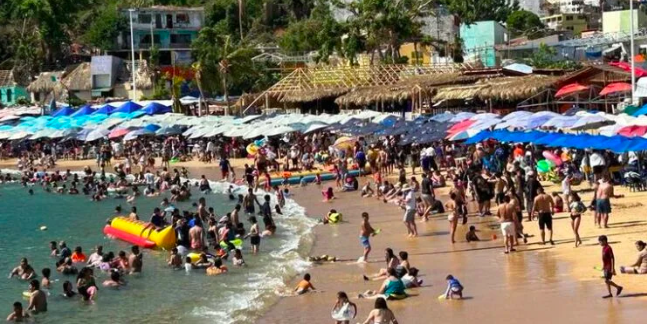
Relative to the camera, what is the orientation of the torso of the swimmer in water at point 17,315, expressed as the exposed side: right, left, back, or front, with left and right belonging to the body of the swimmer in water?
back

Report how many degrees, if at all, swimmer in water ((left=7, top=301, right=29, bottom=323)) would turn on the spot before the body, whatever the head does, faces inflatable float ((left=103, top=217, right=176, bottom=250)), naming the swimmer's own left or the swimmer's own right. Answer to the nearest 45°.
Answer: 0° — they already face it

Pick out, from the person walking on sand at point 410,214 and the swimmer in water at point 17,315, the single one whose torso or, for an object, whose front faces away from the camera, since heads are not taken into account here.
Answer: the swimmer in water

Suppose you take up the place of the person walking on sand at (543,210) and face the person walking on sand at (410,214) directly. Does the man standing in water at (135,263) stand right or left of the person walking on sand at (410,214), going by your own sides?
left
